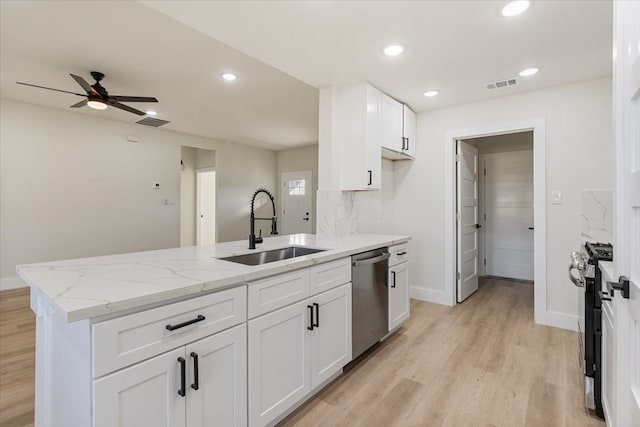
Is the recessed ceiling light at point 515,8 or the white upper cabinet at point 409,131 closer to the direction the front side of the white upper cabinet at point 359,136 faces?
the recessed ceiling light

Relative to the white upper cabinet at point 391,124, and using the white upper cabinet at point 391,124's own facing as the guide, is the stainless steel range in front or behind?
in front

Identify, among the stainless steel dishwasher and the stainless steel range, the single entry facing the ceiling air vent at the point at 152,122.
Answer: the stainless steel range

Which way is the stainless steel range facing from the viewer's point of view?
to the viewer's left
